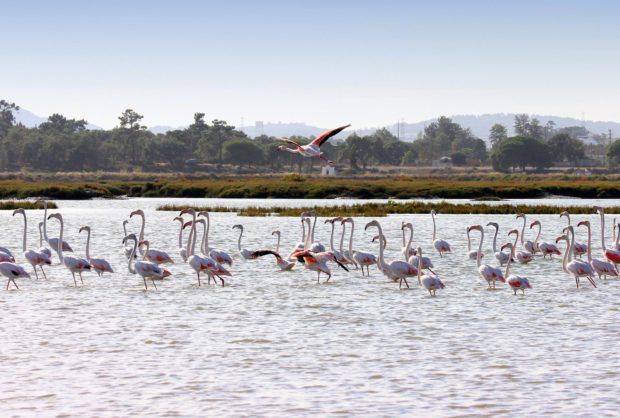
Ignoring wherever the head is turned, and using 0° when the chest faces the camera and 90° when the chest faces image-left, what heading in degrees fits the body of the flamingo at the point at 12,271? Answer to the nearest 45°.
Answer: approximately 90°

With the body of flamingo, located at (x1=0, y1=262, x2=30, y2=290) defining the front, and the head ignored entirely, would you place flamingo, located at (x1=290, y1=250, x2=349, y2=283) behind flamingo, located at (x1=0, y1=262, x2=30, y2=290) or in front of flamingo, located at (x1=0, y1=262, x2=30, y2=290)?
behind
